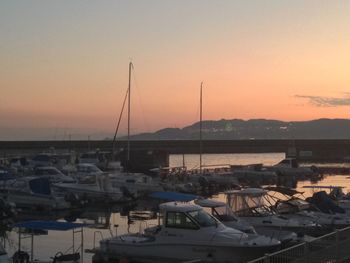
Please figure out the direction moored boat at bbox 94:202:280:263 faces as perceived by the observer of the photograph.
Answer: facing to the right of the viewer

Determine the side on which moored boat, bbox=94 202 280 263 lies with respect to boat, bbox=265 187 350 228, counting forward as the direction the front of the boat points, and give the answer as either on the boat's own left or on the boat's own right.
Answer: on the boat's own right

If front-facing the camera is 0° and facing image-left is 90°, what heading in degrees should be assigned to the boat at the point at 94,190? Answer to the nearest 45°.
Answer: approximately 90°

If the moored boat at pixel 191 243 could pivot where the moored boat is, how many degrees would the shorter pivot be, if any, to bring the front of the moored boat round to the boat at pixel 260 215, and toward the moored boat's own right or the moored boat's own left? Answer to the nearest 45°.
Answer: approximately 45° to the moored boat's own left

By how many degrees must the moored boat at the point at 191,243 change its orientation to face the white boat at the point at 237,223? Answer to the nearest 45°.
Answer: approximately 45° to its left

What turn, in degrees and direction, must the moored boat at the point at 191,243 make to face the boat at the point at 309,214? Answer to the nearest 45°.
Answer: approximately 45° to its left

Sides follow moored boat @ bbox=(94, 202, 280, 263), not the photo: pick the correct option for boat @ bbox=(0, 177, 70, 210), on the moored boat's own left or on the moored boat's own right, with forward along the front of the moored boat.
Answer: on the moored boat's own left

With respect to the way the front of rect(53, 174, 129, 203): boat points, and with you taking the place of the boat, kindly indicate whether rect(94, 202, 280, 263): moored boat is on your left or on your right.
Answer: on your left

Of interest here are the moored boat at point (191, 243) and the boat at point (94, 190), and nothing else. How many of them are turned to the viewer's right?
1

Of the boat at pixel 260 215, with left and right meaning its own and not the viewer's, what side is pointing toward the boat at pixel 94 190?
back

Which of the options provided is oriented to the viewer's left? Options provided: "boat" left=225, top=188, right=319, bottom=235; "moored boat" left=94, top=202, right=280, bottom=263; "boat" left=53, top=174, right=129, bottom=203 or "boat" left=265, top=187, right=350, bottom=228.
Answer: "boat" left=53, top=174, right=129, bottom=203

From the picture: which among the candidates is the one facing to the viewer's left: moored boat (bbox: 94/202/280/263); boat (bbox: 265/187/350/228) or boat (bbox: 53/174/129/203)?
boat (bbox: 53/174/129/203)
